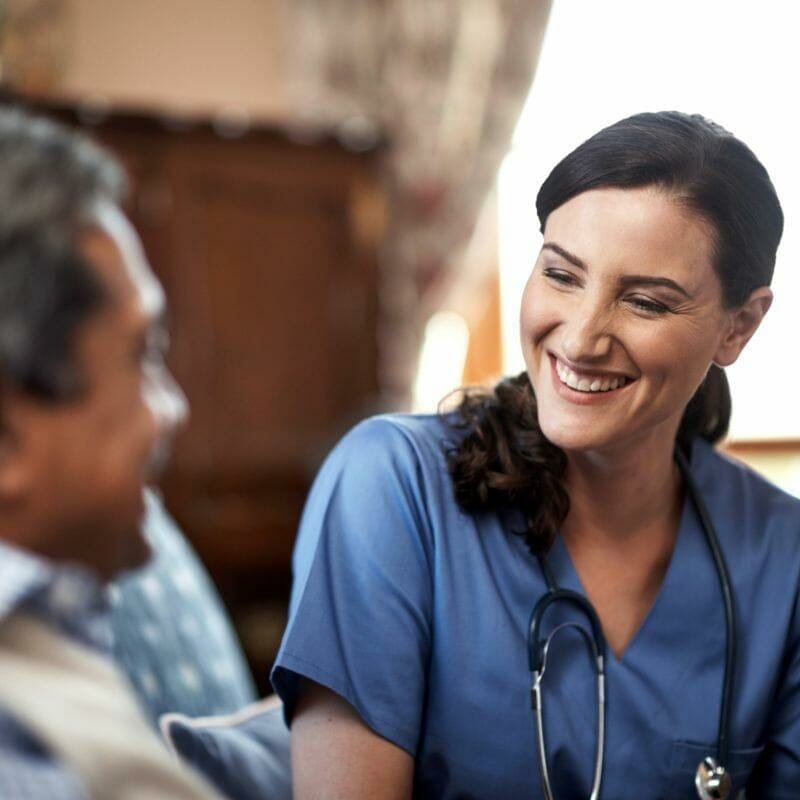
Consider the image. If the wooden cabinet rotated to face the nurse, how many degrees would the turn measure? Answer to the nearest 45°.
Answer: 0° — it already faces them

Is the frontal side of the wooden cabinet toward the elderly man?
yes

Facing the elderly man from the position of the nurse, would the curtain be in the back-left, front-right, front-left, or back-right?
back-right

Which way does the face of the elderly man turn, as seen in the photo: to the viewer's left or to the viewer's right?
to the viewer's right

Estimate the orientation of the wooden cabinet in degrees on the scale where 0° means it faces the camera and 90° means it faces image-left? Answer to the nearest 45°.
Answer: approximately 0°
